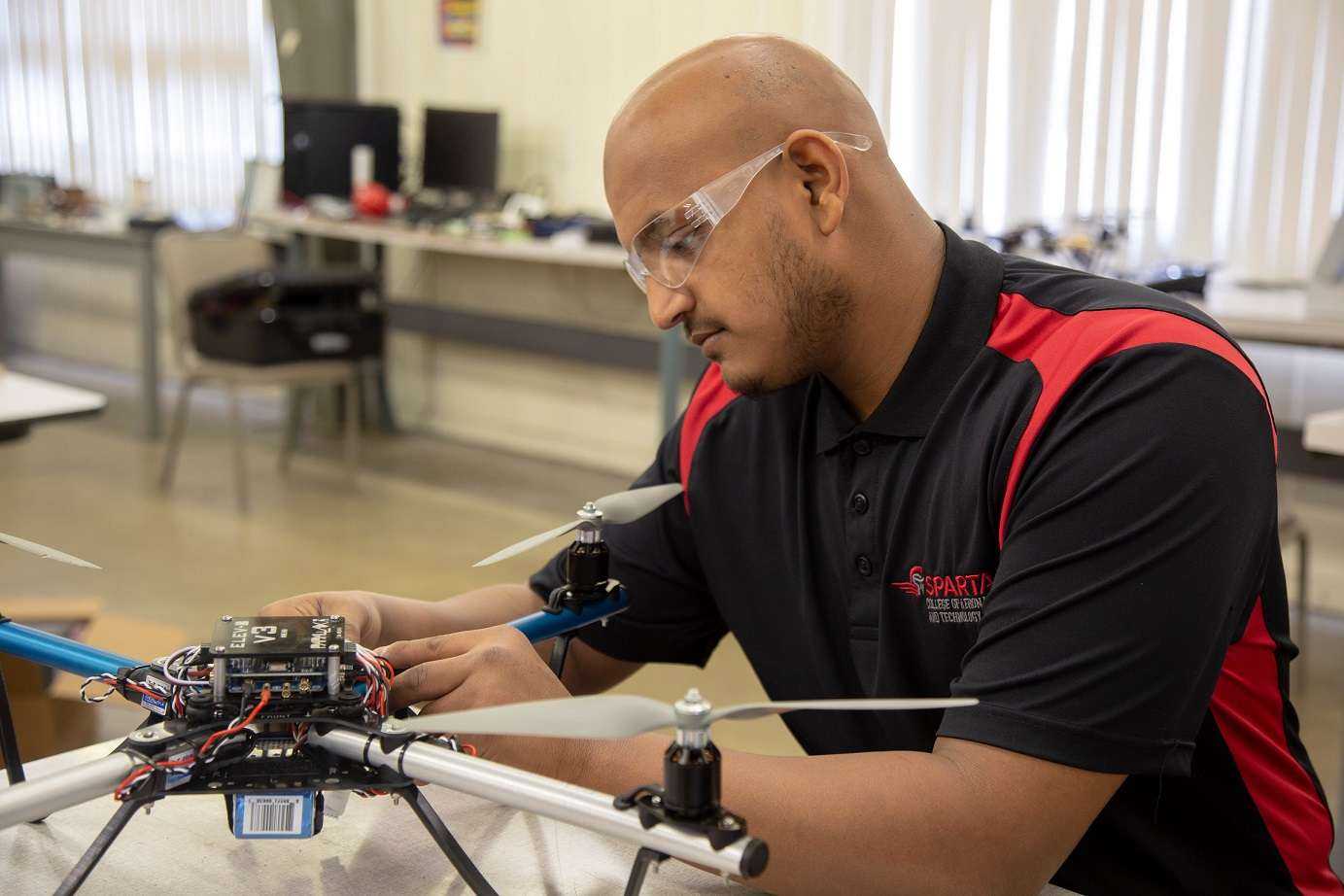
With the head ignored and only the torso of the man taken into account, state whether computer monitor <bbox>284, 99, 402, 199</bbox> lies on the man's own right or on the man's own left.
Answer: on the man's own right

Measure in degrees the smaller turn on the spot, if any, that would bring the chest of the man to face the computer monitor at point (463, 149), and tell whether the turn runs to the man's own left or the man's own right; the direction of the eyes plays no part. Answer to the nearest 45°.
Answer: approximately 135° to the man's own right

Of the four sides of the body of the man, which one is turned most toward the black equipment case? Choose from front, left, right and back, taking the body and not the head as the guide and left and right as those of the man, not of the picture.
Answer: right

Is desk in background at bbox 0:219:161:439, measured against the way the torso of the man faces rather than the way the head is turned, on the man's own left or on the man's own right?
on the man's own right

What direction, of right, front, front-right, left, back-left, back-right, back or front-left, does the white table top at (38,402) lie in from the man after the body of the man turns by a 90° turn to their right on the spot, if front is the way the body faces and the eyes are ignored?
front

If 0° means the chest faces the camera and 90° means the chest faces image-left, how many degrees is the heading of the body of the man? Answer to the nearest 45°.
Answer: approximately 45°

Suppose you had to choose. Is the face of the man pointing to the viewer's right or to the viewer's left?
to the viewer's left
